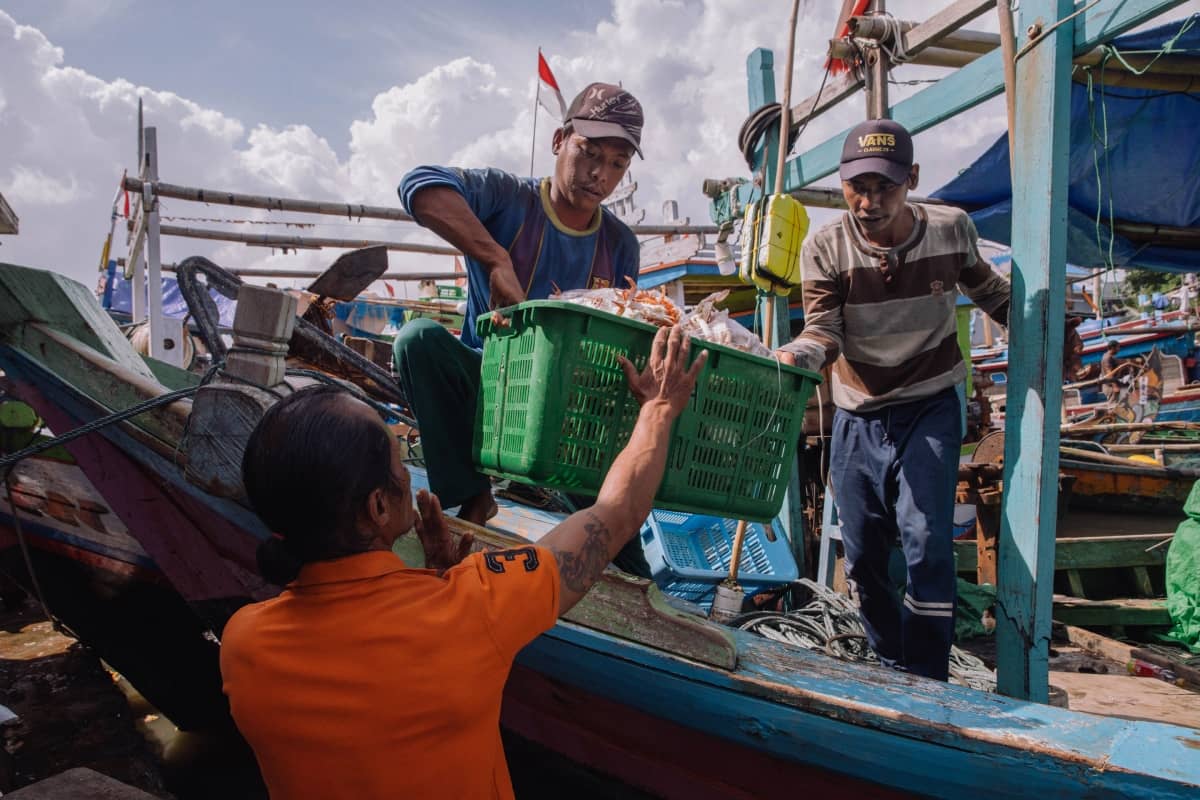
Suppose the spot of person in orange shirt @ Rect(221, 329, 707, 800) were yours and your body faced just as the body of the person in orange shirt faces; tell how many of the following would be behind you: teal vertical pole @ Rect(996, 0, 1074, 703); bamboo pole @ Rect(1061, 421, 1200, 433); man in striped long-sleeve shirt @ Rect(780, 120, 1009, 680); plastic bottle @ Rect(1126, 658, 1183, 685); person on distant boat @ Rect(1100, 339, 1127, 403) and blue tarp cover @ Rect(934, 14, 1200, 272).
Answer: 0

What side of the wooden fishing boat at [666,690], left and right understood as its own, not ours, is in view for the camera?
left

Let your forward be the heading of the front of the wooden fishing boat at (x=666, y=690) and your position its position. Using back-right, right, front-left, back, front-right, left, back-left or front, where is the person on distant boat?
back-right

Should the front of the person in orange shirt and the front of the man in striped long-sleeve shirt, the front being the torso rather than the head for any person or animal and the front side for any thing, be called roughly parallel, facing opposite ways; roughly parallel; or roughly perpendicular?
roughly parallel, facing opposite ways

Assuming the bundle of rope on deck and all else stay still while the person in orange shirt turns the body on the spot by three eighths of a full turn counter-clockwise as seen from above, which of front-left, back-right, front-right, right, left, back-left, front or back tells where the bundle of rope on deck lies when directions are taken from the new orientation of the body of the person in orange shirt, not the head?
back-right

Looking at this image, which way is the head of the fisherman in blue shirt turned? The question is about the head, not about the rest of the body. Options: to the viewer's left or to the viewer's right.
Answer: to the viewer's right

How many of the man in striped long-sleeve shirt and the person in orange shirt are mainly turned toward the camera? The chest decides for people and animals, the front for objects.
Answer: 1

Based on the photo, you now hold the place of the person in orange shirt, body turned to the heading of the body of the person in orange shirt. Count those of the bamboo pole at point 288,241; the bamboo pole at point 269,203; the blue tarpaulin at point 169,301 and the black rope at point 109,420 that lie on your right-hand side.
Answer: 0

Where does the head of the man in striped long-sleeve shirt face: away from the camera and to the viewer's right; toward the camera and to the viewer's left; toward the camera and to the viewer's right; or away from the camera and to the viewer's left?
toward the camera and to the viewer's left

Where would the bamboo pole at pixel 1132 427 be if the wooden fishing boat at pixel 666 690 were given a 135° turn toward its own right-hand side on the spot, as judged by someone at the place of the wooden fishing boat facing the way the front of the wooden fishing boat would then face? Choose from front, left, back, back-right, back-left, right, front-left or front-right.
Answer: front

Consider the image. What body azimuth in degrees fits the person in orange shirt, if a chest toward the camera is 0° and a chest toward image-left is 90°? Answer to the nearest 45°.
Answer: approximately 225°

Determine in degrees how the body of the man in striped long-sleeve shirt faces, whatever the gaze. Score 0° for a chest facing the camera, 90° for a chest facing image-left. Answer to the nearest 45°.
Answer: approximately 0°

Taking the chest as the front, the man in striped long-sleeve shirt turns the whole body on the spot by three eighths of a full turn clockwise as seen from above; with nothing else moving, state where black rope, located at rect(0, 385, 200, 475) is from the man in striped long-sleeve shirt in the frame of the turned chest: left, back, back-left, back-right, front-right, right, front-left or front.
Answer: left
